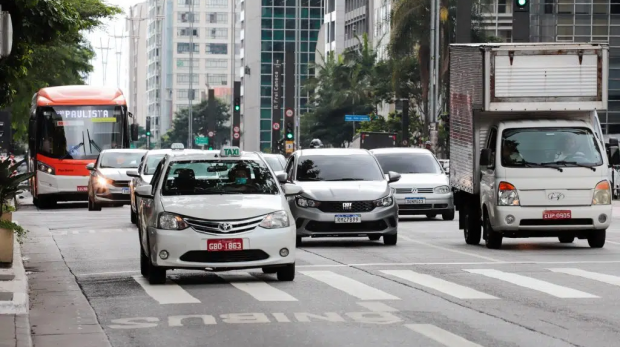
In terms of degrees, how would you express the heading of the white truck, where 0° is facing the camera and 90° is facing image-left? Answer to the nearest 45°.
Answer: approximately 0°

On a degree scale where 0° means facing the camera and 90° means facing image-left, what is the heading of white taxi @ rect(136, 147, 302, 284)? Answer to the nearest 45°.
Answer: approximately 0°

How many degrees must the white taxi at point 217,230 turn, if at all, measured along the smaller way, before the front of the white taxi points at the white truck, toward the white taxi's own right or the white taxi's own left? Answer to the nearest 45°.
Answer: approximately 135° to the white taxi's own left

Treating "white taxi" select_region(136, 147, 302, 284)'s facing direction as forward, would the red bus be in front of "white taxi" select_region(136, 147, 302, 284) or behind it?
behind

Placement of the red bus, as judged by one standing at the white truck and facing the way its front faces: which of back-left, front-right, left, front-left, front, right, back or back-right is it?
back-right

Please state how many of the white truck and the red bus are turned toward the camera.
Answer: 2

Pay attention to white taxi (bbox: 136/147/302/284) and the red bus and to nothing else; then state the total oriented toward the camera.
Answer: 2
